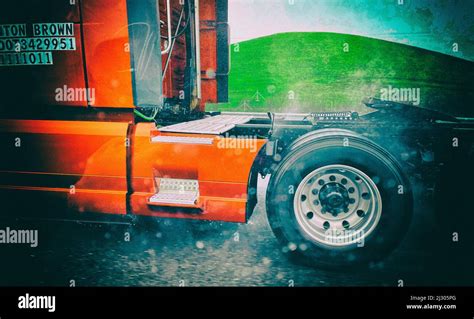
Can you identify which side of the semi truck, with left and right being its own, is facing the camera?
left
